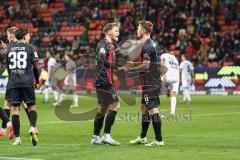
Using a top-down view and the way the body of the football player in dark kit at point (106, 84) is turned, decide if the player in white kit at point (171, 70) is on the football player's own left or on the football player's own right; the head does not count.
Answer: on the football player's own left

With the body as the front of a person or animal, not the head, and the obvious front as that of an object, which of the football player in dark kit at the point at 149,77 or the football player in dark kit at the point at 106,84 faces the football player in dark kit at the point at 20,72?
the football player in dark kit at the point at 149,77

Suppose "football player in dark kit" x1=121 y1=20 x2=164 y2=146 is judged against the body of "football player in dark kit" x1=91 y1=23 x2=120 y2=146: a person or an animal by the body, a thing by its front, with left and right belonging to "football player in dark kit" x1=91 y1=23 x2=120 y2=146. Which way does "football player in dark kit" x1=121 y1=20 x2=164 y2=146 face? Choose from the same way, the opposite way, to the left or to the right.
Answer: the opposite way

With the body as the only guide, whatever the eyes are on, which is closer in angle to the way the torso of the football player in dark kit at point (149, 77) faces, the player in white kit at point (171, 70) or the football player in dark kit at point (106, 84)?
the football player in dark kit

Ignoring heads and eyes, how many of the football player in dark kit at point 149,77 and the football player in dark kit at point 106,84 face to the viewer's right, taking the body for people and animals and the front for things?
1

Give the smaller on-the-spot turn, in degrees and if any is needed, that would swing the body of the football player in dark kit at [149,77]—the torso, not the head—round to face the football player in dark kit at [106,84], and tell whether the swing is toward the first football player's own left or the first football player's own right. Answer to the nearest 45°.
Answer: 0° — they already face them

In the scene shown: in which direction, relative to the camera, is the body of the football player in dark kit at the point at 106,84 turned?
to the viewer's right

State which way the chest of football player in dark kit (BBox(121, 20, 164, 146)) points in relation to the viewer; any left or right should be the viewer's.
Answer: facing to the left of the viewer

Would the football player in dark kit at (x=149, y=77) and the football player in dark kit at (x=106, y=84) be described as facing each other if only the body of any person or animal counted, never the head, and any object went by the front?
yes

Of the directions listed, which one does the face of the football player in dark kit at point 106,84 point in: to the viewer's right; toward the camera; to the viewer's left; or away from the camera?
to the viewer's right

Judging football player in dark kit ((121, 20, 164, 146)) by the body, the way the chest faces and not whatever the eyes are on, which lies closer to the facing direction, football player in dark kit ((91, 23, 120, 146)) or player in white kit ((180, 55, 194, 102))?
the football player in dark kit

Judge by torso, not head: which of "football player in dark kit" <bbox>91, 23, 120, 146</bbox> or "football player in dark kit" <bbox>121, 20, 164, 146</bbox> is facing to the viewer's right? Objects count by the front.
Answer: "football player in dark kit" <bbox>91, 23, 120, 146</bbox>
